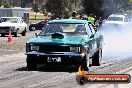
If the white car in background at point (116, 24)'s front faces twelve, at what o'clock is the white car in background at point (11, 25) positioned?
the white car in background at point (11, 25) is roughly at 1 o'clock from the white car in background at point (116, 24).

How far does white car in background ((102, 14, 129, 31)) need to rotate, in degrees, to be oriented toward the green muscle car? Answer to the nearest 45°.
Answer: approximately 45° to its left

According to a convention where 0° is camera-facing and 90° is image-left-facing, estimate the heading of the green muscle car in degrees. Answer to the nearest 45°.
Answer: approximately 0°

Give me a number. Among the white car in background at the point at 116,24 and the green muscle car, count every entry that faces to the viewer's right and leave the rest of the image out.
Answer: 0

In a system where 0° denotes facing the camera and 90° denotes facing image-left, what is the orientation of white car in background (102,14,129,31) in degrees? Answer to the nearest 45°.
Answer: approximately 45°

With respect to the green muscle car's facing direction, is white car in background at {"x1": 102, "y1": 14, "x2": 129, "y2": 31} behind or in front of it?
behind

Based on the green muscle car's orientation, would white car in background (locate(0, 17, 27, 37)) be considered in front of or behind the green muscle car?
behind
